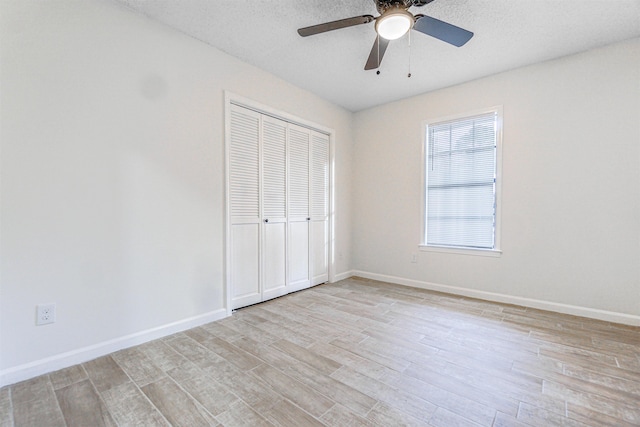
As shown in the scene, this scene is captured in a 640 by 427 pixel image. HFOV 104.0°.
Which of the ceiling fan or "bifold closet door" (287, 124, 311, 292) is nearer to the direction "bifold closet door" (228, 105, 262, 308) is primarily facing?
the ceiling fan

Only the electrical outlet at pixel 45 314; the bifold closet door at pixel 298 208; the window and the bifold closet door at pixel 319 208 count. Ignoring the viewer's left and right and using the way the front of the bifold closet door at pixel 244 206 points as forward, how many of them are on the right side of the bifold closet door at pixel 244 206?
1

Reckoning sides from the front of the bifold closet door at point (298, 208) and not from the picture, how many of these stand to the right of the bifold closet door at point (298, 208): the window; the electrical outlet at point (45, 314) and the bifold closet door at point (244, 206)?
2

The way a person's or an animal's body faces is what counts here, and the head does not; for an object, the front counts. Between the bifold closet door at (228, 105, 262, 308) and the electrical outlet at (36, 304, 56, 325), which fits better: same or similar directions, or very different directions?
same or similar directions

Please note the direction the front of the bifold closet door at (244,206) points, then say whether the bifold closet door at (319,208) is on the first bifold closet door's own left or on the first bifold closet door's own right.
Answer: on the first bifold closet door's own left

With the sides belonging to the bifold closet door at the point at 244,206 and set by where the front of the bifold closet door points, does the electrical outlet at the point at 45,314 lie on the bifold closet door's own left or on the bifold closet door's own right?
on the bifold closet door's own right

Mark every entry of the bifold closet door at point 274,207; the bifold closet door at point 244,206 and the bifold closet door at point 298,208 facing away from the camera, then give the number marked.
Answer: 0

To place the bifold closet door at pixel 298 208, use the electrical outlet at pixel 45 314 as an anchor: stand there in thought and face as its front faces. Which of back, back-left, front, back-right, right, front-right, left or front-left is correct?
left

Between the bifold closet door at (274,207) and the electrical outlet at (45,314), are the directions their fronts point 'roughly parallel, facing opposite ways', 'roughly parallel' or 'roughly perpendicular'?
roughly parallel

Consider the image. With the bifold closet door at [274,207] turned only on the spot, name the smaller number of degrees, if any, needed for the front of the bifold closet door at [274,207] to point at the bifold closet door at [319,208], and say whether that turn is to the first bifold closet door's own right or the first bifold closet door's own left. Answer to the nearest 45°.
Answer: approximately 90° to the first bifold closet door's own left

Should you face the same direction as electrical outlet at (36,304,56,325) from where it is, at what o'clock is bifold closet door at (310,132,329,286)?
The bifold closet door is roughly at 9 o'clock from the electrical outlet.

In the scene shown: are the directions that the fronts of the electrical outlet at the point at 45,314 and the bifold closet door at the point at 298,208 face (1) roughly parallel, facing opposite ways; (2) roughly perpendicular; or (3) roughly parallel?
roughly parallel

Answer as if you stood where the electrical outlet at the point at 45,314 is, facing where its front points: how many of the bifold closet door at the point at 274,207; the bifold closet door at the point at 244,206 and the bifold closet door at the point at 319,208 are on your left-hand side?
3

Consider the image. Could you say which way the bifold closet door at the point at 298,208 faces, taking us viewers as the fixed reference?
facing the viewer and to the right of the viewer

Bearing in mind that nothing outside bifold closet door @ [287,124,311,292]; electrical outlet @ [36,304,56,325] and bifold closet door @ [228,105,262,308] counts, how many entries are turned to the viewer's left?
0

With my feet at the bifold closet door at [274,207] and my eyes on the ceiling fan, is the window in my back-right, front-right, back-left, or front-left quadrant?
front-left

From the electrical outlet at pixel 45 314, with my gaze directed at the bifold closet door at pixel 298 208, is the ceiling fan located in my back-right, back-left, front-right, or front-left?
front-right

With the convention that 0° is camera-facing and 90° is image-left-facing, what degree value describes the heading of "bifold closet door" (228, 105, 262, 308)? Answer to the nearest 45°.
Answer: approximately 315°

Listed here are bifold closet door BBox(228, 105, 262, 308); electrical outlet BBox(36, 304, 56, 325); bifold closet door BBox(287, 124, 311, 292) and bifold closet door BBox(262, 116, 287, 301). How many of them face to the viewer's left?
0

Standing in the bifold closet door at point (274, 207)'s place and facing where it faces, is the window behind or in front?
in front

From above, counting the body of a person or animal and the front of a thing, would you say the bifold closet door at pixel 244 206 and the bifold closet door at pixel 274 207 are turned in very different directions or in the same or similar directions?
same or similar directions
